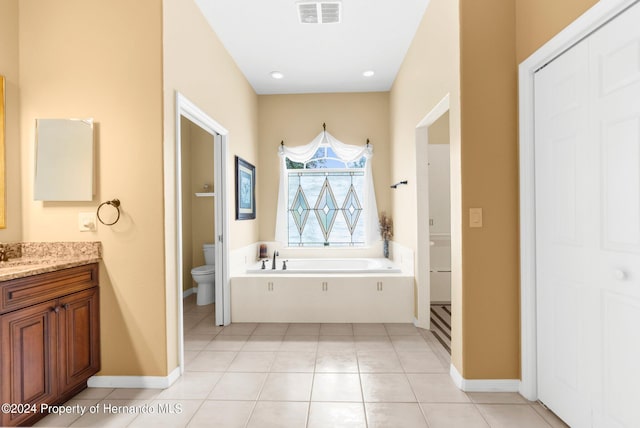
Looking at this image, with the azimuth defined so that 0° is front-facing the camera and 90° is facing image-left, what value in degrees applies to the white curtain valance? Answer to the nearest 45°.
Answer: approximately 0°

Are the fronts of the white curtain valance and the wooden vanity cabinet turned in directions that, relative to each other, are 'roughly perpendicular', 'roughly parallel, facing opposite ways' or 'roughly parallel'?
roughly perpendicular

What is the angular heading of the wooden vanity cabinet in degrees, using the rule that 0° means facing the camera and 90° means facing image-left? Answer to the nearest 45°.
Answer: approximately 315°
